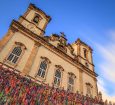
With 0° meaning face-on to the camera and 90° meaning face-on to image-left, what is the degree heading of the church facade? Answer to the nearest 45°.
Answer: approximately 315°
